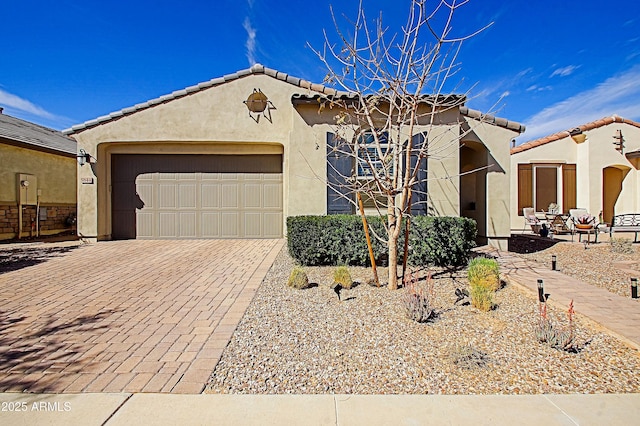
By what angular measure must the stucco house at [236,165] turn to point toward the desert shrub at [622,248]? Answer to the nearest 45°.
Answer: approximately 90° to its left

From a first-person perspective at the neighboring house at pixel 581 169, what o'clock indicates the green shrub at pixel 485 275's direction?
The green shrub is roughly at 12 o'clock from the neighboring house.

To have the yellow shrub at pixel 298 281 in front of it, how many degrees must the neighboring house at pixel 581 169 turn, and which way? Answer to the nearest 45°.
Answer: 0° — it already faces it

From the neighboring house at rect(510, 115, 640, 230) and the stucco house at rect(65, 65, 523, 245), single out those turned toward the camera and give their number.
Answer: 2

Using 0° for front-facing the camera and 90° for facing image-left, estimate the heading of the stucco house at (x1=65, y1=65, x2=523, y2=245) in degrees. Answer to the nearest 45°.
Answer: approximately 0°

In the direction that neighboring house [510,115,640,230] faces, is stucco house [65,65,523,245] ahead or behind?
ahead

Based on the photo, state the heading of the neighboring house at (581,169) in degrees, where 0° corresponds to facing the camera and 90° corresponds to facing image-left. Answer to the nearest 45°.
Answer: approximately 0°

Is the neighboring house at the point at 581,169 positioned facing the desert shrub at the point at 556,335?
yes

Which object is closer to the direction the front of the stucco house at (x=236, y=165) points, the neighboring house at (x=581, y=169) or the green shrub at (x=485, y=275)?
the green shrub
